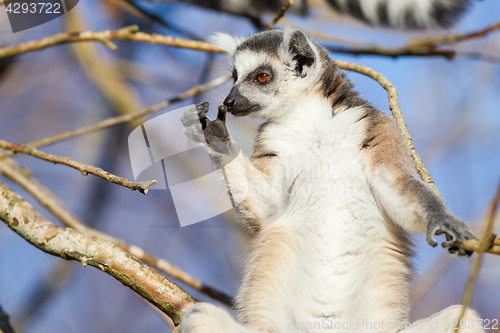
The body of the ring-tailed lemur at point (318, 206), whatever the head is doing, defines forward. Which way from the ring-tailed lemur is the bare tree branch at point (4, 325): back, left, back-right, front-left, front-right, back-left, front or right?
right

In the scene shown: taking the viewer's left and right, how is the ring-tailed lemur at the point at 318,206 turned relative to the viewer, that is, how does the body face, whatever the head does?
facing the viewer

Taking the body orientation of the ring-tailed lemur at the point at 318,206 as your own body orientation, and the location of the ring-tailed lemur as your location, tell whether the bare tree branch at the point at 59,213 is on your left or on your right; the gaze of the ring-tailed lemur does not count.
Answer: on your right

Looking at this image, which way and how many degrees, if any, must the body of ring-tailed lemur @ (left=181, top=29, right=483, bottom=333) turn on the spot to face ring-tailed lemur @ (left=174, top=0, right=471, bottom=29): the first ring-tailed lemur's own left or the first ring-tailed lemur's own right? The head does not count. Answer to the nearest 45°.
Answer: approximately 180°

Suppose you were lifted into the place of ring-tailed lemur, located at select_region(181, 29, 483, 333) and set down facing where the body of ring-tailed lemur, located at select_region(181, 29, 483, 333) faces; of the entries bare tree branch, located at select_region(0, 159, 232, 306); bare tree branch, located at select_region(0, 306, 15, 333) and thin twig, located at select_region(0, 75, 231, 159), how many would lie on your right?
3

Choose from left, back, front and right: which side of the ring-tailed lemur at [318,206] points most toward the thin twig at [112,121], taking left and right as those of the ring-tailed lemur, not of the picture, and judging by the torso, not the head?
right
